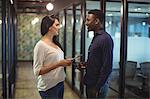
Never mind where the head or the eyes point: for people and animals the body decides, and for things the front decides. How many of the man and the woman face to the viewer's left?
1

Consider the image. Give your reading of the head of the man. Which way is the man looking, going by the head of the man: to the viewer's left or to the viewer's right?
to the viewer's left

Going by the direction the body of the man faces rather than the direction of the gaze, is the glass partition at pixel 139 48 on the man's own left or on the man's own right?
on the man's own right

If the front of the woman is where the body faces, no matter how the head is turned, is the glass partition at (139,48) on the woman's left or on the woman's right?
on the woman's left

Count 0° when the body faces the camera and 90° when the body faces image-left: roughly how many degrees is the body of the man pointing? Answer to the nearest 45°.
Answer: approximately 90°

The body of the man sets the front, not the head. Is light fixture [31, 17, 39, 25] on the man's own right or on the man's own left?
on the man's own right

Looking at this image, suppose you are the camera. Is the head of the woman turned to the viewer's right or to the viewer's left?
to the viewer's right

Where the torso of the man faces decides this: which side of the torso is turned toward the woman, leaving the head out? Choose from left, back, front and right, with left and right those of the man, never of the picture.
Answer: front

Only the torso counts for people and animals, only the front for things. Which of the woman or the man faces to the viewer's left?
the man

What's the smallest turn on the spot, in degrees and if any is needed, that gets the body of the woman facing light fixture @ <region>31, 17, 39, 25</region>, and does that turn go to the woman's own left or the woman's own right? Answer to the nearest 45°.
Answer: approximately 135° to the woman's own left
